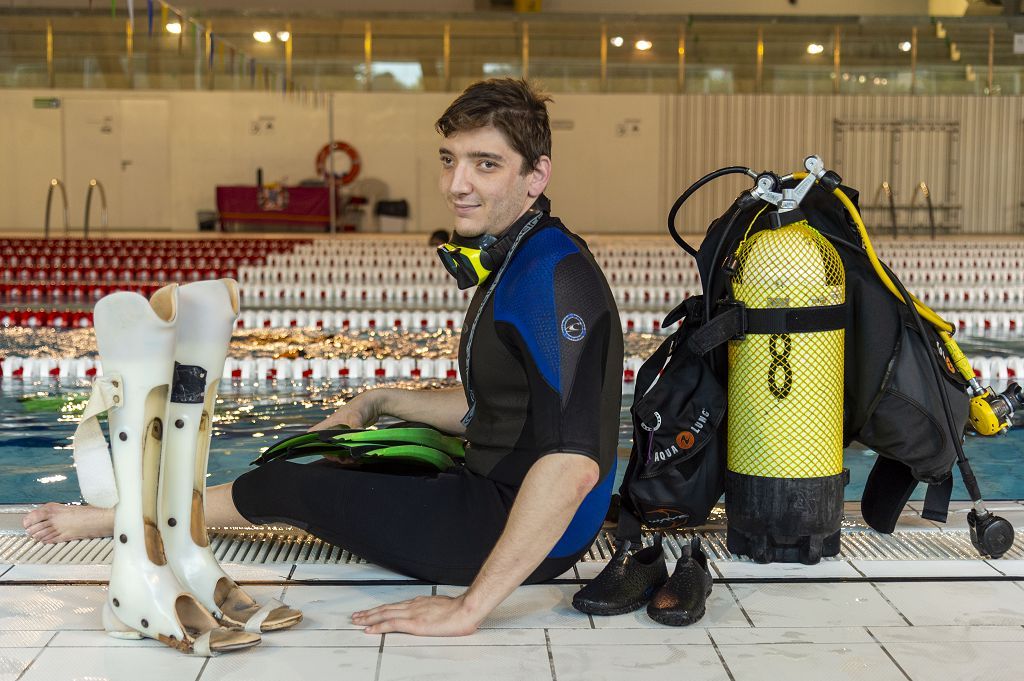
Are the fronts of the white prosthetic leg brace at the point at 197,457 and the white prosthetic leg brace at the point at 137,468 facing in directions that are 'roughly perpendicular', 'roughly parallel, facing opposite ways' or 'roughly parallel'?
roughly parallel

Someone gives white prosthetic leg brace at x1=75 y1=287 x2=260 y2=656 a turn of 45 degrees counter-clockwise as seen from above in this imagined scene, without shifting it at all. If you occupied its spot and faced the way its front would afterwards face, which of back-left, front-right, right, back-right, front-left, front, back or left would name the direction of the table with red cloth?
left

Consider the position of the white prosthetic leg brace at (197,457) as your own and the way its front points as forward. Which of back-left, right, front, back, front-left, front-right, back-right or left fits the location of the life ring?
back-left

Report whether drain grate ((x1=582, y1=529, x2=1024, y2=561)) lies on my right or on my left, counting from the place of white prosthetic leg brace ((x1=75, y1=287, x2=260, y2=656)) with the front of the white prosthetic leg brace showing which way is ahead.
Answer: on my left

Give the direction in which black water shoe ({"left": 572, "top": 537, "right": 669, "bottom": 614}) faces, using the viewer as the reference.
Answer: facing the viewer and to the left of the viewer

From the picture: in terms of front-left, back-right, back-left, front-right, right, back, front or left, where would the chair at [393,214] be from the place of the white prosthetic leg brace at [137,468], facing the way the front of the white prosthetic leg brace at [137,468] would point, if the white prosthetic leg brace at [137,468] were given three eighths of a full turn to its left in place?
front

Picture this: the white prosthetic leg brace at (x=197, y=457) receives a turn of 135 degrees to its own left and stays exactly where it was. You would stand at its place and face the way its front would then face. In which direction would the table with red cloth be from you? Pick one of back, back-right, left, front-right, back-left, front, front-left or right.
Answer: front

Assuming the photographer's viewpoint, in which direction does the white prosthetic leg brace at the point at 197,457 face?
facing the viewer and to the right of the viewer

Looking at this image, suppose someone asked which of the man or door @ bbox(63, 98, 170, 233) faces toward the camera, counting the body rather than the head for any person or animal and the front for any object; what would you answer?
the door

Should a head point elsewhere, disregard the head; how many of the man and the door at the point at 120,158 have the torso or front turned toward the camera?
1

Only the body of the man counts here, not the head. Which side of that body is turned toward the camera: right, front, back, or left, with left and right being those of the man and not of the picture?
left

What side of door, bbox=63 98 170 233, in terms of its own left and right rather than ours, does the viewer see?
front

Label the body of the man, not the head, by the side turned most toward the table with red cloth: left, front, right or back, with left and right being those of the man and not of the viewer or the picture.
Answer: right

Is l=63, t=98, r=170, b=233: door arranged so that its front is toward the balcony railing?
no

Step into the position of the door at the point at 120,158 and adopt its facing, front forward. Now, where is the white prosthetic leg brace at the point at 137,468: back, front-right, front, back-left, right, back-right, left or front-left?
front

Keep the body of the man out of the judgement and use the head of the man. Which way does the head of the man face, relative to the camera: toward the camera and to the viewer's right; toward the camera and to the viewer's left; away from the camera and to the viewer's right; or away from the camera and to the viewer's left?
toward the camera and to the viewer's left

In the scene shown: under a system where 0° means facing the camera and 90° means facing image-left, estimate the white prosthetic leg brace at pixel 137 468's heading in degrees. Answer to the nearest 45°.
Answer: approximately 315°
